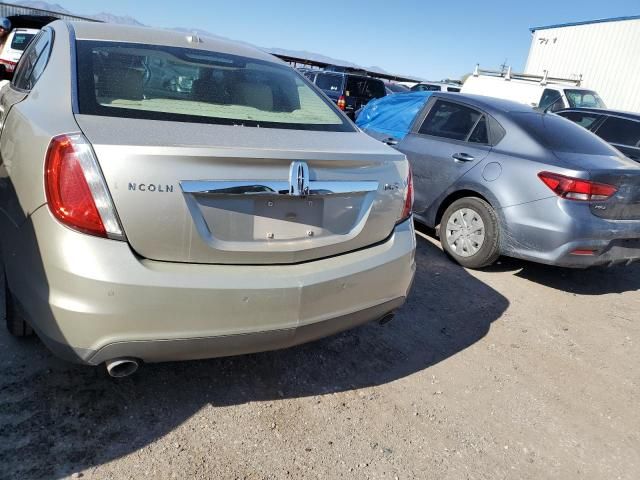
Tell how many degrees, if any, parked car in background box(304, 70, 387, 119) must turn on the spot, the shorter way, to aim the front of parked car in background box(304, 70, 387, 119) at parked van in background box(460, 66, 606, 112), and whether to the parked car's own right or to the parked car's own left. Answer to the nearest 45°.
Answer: approximately 135° to the parked car's own right

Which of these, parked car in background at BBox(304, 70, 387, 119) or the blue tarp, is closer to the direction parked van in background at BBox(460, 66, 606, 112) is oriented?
the blue tarp

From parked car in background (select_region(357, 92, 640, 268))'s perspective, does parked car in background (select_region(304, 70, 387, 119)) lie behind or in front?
in front

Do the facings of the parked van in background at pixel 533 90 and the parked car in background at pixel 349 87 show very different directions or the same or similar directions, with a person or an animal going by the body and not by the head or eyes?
very different directions

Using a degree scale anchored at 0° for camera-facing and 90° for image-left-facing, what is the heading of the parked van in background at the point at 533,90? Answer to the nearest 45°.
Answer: approximately 315°

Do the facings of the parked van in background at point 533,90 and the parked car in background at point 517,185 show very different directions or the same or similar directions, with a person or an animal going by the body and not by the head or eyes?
very different directions

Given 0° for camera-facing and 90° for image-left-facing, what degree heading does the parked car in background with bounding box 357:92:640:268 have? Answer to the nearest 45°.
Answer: approximately 135°

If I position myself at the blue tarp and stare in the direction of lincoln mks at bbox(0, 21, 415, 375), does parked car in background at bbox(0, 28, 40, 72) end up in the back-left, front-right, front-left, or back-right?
back-right

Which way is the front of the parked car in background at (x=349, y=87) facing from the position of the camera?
facing away from the viewer and to the left of the viewer

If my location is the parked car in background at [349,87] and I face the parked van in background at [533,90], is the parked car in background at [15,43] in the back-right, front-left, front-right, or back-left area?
back-right

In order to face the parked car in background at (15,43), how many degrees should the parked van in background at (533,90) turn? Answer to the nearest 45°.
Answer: approximately 90° to its right

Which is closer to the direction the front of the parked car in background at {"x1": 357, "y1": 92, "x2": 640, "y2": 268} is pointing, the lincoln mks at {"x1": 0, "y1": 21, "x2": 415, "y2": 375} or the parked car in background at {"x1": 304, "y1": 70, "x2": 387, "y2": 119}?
the parked car in background

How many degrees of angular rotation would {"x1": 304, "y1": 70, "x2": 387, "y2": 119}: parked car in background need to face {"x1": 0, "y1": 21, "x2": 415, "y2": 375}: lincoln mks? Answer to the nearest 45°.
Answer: approximately 135° to its left
